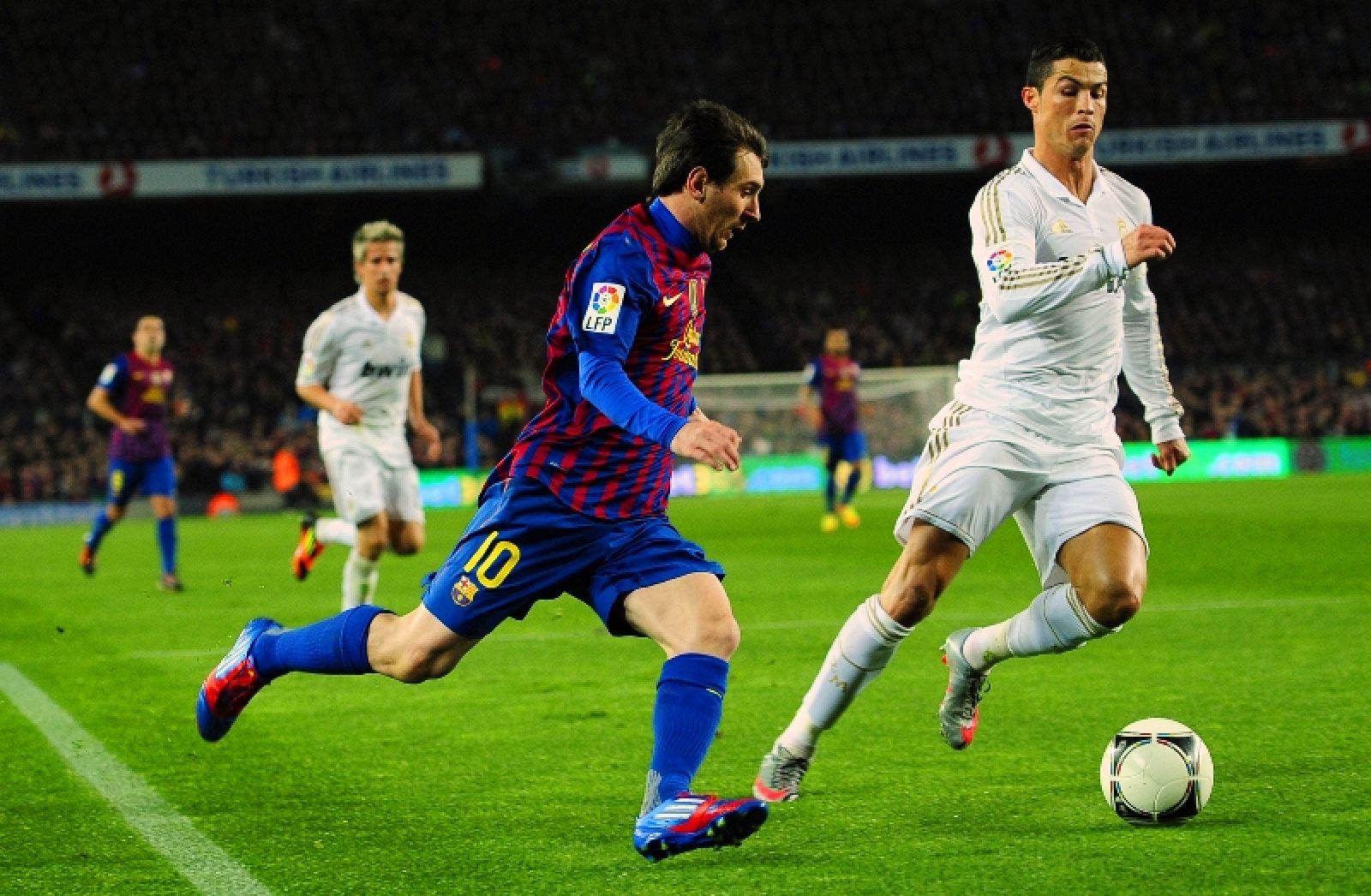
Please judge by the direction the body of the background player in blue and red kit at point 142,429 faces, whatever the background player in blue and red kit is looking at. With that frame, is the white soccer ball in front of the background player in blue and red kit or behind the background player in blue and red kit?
in front

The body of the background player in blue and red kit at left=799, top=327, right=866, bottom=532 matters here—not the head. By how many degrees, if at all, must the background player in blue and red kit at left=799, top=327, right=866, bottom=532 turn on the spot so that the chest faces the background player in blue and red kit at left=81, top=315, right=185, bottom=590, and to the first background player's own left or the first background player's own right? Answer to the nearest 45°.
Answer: approximately 45° to the first background player's own right

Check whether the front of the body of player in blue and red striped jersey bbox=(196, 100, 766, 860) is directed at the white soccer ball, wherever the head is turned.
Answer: yes

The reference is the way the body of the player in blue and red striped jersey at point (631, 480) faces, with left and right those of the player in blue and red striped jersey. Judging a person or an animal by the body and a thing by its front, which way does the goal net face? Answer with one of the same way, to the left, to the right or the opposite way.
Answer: to the right

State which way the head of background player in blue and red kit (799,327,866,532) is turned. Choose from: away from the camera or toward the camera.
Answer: toward the camera

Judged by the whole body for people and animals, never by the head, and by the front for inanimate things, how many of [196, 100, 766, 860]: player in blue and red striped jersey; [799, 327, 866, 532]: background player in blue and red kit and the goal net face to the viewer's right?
1

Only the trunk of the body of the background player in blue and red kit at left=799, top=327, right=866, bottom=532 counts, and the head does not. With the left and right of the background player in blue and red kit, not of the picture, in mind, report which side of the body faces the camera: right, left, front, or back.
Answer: front

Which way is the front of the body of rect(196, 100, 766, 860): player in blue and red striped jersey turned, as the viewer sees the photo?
to the viewer's right

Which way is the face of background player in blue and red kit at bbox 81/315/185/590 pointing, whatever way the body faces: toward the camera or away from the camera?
toward the camera

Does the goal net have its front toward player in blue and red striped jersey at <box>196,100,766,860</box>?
yes

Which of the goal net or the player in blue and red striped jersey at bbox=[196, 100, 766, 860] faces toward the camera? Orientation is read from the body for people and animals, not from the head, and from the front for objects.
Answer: the goal net

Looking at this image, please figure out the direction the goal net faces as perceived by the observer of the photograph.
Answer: facing the viewer

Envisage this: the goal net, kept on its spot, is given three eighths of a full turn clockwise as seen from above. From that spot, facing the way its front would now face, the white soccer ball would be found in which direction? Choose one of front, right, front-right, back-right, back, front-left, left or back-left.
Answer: back-left

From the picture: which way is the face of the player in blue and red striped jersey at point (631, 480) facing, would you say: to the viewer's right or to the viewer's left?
to the viewer's right
